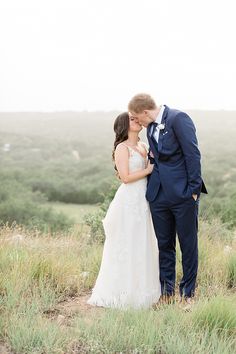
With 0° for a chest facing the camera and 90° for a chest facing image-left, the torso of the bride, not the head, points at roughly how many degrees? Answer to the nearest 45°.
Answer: approximately 315°

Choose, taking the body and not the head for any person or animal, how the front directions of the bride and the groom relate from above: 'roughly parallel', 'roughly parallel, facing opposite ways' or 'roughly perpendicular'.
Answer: roughly perpendicular

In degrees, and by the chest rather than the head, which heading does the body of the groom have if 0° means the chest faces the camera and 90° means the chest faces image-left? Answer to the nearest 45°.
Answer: approximately 45°

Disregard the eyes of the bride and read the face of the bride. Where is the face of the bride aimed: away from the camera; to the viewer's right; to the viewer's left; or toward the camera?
to the viewer's right
